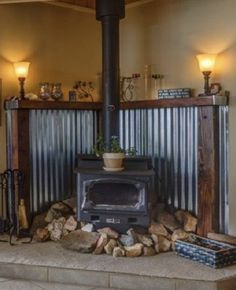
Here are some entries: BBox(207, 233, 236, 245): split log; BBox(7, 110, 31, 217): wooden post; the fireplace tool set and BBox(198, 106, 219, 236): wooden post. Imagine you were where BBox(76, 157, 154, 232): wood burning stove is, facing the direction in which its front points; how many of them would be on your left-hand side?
2

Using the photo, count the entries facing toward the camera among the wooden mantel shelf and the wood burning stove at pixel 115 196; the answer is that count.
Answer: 2

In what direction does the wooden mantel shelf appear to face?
toward the camera

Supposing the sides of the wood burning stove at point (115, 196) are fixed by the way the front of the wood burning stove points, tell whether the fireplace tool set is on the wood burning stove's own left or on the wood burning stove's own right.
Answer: on the wood burning stove's own right

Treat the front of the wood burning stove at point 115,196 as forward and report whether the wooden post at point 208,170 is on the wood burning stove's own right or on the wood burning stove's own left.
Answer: on the wood burning stove's own left

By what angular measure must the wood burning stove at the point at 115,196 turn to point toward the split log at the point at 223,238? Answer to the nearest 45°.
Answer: approximately 90° to its left

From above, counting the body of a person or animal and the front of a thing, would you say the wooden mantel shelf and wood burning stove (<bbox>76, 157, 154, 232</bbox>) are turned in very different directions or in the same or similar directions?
same or similar directions

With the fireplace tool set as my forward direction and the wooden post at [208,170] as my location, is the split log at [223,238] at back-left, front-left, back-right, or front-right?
back-left

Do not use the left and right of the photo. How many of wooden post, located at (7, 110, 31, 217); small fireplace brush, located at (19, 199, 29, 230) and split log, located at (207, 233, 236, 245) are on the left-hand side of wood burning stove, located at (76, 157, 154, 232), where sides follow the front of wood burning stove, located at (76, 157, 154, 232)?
1

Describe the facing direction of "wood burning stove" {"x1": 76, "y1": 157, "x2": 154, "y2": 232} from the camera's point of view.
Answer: facing the viewer

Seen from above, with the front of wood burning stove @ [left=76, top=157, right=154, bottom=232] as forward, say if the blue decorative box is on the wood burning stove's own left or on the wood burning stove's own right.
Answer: on the wood burning stove's own left
